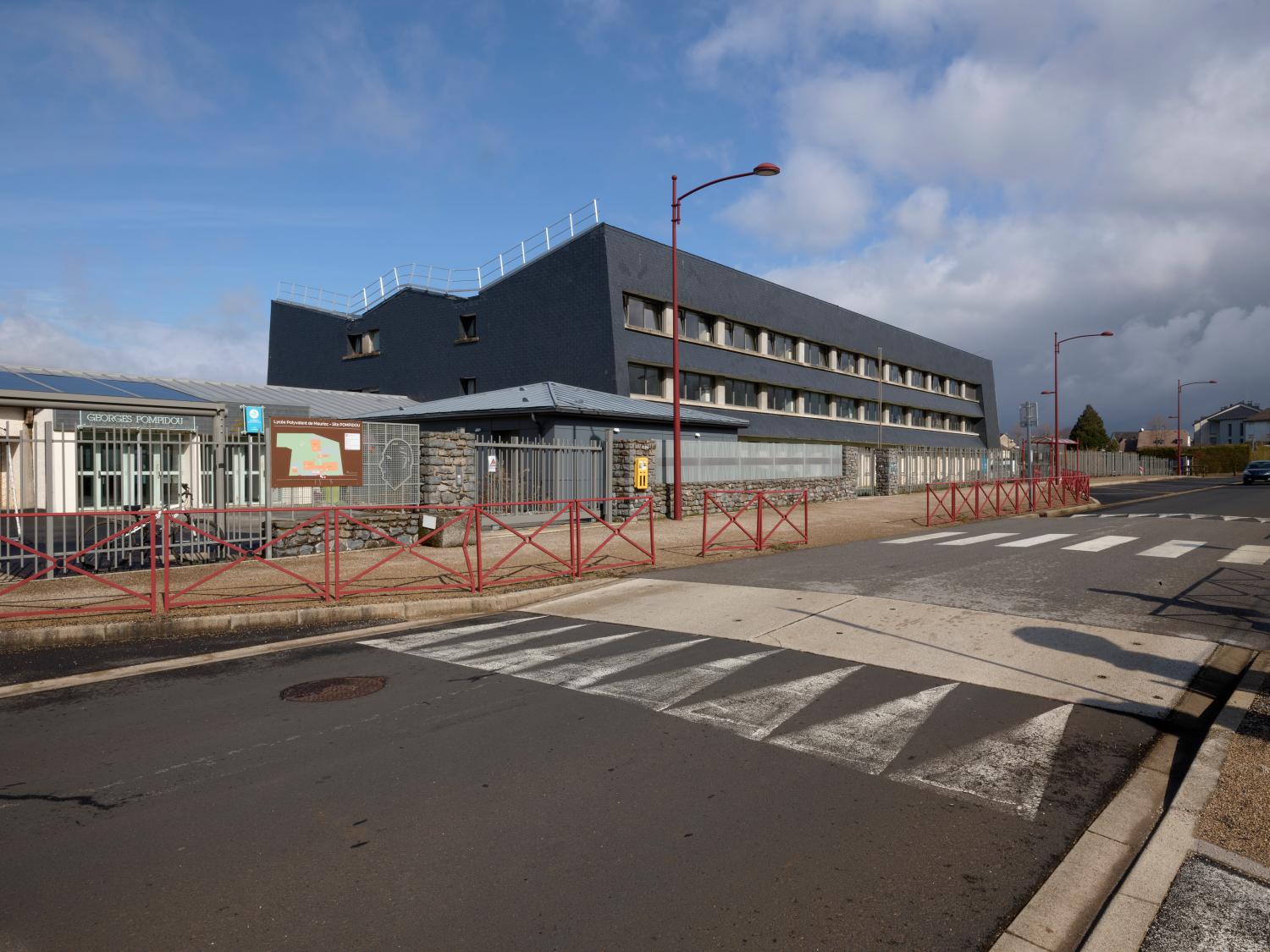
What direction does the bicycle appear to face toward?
to the viewer's right

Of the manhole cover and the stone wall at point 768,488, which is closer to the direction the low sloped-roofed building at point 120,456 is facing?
the manhole cover

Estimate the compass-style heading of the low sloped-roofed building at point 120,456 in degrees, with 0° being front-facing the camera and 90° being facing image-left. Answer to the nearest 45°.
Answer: approximately 0°

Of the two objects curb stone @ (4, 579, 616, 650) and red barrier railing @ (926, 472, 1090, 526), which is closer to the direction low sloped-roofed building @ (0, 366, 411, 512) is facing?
the curb stone

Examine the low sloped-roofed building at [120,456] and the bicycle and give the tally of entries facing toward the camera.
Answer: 1

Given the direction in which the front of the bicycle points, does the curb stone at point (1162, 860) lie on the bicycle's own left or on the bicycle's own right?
on the bicycle's own right

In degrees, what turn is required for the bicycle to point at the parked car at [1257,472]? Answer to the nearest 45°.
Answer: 0° — it already faces it

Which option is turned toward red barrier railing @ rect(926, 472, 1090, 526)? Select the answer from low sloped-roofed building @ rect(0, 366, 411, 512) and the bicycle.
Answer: the bicycle

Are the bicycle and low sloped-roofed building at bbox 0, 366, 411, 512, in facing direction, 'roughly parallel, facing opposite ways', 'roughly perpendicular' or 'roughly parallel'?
roughly perpendicular

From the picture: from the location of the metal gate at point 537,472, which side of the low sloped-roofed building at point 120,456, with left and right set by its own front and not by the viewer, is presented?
left
